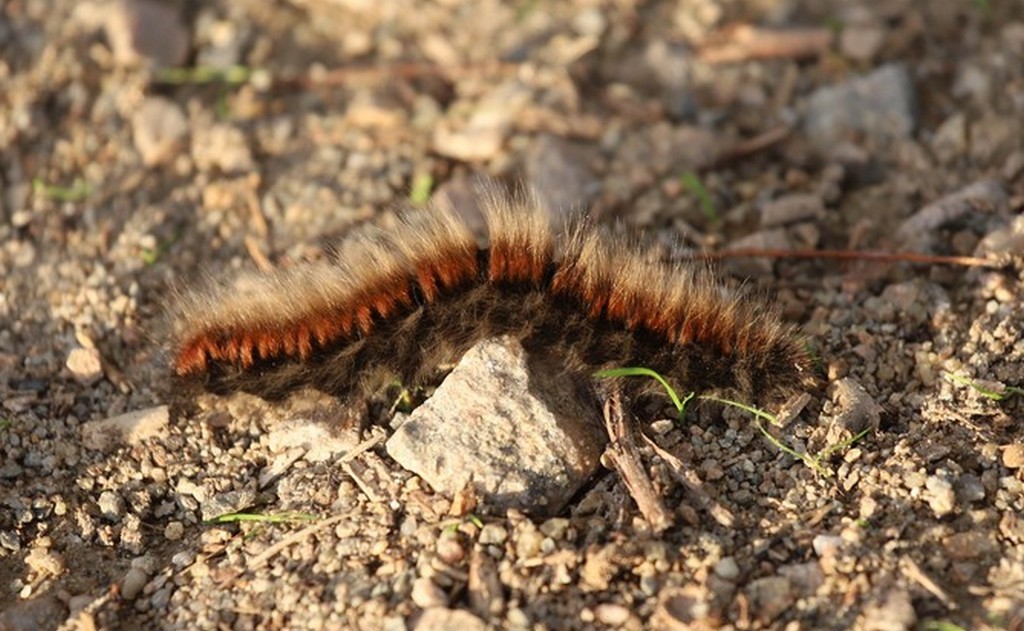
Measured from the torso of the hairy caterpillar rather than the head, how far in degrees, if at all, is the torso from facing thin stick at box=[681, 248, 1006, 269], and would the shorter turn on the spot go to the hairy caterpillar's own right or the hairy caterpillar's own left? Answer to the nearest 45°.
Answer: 0° — it already faces it

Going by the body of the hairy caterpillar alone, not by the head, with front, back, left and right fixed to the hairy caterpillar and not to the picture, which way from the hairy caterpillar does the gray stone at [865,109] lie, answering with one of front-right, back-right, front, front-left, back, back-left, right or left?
front-left

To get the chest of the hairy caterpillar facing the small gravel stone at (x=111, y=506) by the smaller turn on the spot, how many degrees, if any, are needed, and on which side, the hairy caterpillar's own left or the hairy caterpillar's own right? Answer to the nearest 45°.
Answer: approximately 45° to the hairy caterpillar's own left

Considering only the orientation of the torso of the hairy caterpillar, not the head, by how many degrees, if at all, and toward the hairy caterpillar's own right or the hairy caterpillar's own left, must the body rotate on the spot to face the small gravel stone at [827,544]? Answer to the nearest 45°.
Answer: approximately 45° to the hairy caterpillar's own right

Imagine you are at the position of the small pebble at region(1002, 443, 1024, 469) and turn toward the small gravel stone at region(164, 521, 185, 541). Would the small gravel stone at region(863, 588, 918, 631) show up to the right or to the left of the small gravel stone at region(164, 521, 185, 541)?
left

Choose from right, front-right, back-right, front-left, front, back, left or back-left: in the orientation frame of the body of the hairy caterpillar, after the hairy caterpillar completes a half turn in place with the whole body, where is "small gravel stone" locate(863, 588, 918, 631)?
back-left

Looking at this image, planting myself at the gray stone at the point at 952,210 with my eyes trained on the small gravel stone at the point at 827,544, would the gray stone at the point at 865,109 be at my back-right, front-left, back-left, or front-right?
back-right

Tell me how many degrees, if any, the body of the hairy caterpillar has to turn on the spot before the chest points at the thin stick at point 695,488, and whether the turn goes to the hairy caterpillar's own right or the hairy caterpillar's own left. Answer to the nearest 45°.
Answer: approximately 45° to the hairy caterpillar's own right

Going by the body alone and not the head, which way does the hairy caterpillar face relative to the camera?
to the viewer's right

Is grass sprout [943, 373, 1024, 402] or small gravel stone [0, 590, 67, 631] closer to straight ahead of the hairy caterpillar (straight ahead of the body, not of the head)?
the grass sprout

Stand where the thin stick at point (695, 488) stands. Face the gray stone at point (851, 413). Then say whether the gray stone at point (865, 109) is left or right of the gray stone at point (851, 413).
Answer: left

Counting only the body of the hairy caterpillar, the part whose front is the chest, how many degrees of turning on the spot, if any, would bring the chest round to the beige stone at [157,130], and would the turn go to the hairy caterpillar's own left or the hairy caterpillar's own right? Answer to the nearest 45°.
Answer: approximately 135° to the hairy caterpillar's own left

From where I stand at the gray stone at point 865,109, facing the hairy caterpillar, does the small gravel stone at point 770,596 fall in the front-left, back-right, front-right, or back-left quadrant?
front-left

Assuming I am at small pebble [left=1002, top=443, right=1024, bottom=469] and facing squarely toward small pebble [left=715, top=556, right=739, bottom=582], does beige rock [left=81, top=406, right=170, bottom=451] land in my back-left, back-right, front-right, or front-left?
front-right

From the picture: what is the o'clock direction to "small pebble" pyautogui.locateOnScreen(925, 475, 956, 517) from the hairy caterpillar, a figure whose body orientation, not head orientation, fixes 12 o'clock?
The small pebble is roughly at 1 o'clock from the hairy caterpillar.

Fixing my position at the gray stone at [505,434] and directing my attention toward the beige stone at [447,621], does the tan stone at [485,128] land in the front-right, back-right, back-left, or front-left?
back-right

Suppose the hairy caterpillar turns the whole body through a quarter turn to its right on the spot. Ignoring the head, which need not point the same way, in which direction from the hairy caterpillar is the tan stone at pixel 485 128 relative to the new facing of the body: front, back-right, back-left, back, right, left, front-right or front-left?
back
